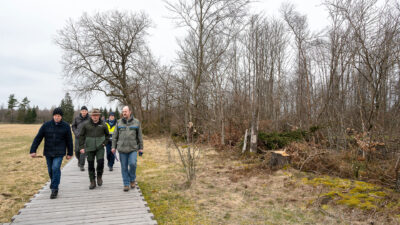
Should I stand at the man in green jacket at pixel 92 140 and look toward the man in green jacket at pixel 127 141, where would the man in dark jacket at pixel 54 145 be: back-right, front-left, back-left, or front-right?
back-right

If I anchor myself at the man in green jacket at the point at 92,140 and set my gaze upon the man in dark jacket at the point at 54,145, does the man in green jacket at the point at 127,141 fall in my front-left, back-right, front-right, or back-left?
back-left

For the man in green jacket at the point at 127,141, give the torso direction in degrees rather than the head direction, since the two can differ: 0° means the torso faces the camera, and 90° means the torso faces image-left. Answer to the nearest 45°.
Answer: approximately 0°

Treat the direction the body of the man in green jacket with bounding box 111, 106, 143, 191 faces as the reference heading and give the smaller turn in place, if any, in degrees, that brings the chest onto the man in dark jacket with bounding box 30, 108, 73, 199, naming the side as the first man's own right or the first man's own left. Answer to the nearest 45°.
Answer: approximately 90° to the first man's own right

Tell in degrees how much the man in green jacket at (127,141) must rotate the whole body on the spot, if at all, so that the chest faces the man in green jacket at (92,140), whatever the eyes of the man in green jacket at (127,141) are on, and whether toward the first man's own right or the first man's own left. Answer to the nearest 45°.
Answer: approximately 135° to the first man's own right

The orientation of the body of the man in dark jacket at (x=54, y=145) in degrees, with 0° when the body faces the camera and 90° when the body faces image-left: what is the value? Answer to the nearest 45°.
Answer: approximately 0°

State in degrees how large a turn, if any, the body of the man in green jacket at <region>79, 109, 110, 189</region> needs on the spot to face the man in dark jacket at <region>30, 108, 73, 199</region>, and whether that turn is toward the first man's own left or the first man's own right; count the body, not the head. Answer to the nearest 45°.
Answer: approximately 45° to the first man's own right

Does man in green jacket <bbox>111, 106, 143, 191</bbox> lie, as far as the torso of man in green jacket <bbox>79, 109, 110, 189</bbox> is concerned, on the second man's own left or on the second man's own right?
on the second man's own left

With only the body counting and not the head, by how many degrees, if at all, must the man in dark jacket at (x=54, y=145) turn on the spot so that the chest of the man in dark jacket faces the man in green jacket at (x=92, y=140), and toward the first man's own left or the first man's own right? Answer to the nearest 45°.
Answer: approximately 90° to the first man's own left
